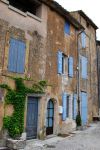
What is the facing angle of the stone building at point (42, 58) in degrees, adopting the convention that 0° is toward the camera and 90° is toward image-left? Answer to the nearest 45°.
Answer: approximately 315°

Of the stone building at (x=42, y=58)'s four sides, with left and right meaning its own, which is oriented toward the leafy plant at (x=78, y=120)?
left
